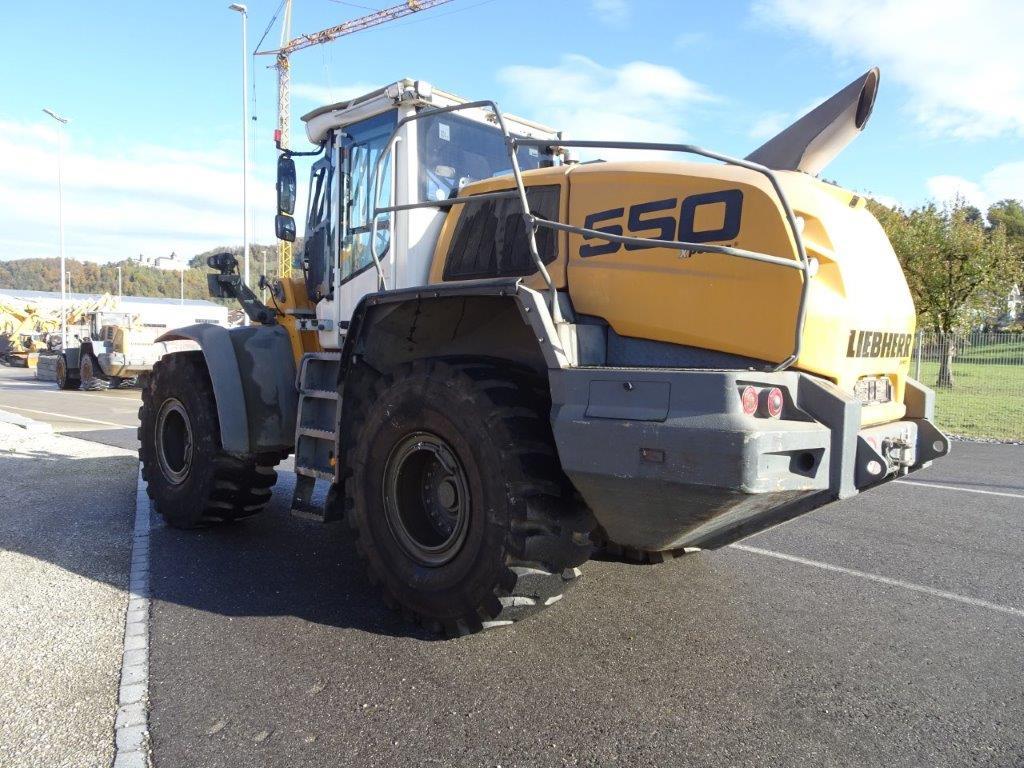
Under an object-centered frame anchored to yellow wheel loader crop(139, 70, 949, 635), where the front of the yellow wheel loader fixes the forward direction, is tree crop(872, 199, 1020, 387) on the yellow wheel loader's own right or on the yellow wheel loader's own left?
on the yellow wheel loader's own right

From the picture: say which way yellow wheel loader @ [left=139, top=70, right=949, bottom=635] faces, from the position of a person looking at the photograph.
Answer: facing away from the viewer and to the left of the viewer
